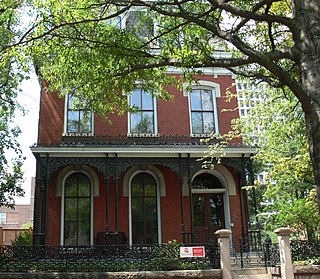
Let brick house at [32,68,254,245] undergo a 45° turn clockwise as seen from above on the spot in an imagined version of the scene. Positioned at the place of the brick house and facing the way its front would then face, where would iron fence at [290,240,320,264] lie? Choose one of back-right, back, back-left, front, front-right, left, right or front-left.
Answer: left

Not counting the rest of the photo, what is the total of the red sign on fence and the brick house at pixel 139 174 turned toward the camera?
2

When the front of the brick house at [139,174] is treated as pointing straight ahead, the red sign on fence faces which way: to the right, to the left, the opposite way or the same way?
the same way

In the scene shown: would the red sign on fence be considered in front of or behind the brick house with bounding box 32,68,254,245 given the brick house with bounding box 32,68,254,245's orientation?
in front

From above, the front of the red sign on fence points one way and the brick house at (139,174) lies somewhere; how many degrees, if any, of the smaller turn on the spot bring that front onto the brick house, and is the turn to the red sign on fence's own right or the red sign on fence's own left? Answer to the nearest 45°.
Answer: approximately 135° to the red sign on fence's own right

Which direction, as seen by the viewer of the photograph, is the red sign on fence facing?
facing the viewer

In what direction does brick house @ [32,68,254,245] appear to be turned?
toward the camera

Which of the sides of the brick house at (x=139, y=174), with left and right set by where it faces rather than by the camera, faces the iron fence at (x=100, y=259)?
front

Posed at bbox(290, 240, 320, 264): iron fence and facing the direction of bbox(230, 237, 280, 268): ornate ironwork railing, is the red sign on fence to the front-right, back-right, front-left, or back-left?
front-left
